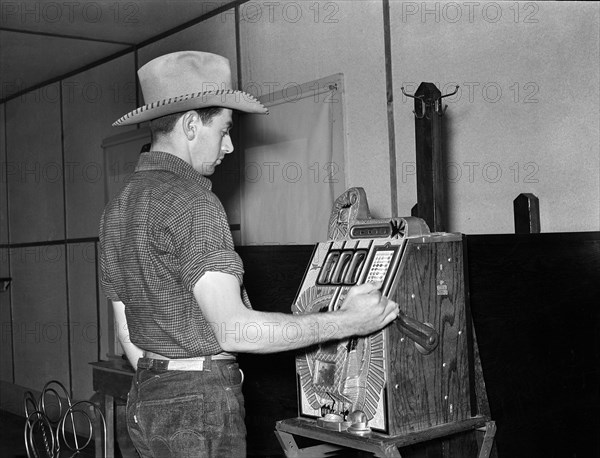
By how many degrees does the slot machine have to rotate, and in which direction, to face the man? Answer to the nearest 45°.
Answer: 0° — it already faces them

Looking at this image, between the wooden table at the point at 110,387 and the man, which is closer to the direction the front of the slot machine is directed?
the man

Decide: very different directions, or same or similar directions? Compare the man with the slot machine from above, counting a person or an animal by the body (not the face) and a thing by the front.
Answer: very different directions

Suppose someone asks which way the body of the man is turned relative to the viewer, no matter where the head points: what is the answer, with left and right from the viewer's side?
facing away from the viewer and to the right of the viewer

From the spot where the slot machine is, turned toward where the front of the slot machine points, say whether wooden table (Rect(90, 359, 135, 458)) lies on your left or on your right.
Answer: on your right

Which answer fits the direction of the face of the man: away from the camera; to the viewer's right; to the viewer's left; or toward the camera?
to the viewer's right

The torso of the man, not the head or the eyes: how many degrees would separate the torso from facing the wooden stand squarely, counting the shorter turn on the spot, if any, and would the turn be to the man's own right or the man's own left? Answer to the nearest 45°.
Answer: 0° — they already face it

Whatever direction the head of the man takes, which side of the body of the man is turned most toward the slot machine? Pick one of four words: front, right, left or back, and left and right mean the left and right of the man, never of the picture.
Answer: front
